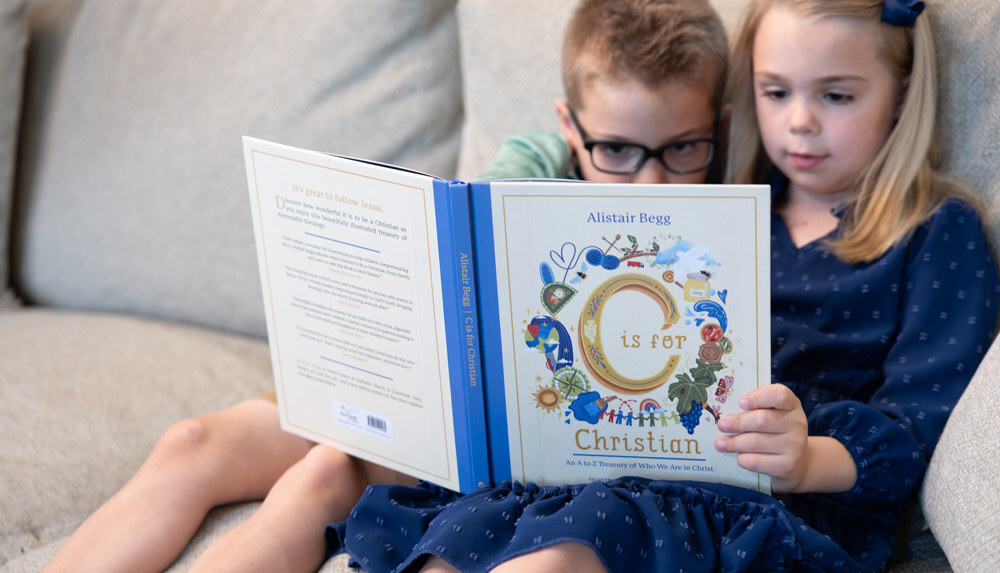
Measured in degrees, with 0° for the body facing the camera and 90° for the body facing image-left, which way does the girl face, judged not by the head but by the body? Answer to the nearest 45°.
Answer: approximately 45°

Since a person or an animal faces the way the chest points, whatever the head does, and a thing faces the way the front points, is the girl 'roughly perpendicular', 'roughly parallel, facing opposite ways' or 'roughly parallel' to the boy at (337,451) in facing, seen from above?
roughly parallel

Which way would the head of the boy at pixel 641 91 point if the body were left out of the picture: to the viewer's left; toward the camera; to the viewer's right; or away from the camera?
toward the camera

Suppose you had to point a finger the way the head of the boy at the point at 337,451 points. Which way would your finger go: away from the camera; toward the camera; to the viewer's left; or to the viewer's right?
toward the camera

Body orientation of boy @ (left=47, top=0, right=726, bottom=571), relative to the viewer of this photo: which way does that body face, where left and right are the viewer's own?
facing the viewer and to the left of the viewer
